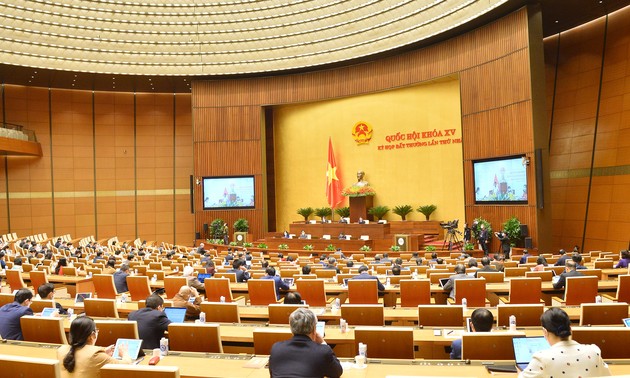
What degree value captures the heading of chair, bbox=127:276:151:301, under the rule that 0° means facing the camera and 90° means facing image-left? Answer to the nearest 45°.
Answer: approximately 225°

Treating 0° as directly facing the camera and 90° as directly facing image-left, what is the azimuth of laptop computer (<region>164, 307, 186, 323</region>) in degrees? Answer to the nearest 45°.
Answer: approximately 0°

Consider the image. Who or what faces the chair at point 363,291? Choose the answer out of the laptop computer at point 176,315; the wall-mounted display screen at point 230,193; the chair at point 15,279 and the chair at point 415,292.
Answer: the wall-mounted display screen

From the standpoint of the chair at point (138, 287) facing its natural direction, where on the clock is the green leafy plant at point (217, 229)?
The green leafy plant is roughly at 11 o'clock from the chair.

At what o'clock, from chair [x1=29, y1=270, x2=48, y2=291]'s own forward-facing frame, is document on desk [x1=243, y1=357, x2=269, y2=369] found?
The document on desk is roughly at 4 o'clock from the chair.

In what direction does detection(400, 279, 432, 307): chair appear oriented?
away from the camera

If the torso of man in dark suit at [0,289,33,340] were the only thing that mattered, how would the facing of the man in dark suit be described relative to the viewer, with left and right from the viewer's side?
facing away from the viewer and to the right of the viewer

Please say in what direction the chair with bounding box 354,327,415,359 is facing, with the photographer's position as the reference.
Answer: facing away from the viewer

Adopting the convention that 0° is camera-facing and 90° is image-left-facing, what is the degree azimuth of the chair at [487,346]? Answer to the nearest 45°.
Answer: approximately 180°

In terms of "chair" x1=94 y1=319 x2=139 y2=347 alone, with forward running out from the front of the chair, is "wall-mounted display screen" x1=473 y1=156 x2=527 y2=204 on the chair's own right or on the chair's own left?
on the chair's own right

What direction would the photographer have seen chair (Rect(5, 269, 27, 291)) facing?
facing away from the viewer and to the right of the viewer

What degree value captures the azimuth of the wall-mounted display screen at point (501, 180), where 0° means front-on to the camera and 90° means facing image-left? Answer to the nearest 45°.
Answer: approximately 45°

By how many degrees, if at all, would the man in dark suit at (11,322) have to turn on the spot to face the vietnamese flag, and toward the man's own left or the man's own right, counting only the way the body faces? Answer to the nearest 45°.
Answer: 0° — they already face it

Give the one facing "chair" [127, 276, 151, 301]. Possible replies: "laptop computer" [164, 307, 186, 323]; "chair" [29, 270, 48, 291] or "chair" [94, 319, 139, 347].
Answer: "chair" [94, 319, 139, 347]
